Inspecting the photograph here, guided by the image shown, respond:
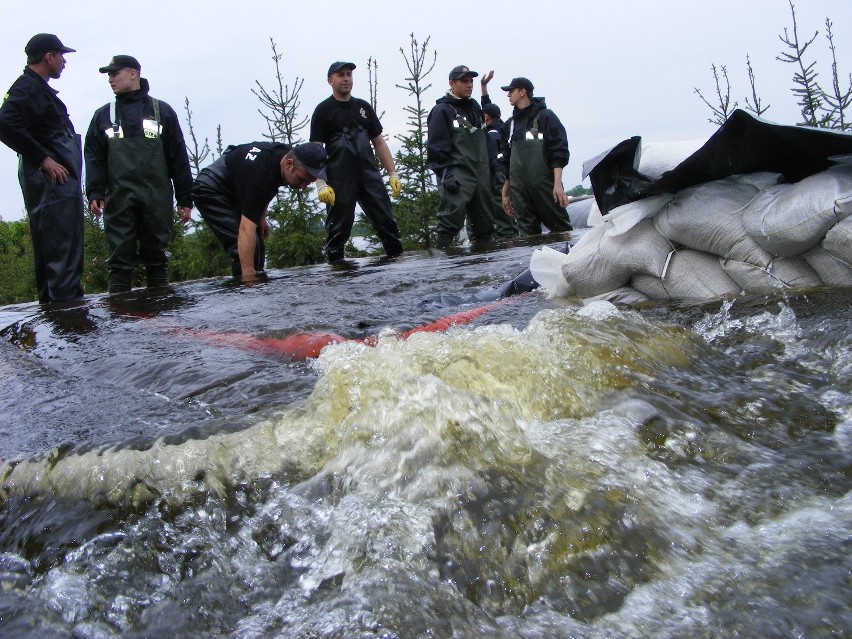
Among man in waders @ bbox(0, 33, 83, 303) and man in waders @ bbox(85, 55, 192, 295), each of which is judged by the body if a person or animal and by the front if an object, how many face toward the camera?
1

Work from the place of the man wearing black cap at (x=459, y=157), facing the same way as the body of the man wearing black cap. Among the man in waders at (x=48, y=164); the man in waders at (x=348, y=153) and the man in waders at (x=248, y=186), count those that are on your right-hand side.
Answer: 3

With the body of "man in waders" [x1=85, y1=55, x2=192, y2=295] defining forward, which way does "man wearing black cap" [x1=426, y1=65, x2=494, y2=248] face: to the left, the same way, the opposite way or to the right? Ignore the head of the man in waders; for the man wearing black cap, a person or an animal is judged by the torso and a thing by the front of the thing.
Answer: the same way

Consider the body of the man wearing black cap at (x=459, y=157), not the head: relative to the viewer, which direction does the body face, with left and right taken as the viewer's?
facing the viewer and to the right of the viewer

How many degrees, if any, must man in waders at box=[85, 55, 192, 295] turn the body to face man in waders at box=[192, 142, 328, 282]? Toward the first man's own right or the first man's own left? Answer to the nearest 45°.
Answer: approximately 45° to the first man's own left

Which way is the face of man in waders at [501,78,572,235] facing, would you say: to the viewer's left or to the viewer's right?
to the viewer's left

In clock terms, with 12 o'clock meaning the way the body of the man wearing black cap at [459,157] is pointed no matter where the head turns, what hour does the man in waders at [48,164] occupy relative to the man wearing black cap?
The man in waders is roughly at 3 o'clock from the man wearing black cap.

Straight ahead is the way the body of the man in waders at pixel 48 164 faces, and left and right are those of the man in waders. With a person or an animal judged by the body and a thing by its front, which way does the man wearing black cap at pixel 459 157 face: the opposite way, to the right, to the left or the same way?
to the right

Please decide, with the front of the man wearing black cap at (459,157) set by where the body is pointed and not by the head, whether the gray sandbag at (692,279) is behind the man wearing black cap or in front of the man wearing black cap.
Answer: in front

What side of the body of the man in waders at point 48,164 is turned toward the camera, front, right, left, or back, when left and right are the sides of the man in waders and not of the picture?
right

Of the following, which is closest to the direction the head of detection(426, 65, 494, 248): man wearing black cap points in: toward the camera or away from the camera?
toward the camera

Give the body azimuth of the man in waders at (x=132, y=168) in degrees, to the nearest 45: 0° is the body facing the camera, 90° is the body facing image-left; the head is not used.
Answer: approximately 0°

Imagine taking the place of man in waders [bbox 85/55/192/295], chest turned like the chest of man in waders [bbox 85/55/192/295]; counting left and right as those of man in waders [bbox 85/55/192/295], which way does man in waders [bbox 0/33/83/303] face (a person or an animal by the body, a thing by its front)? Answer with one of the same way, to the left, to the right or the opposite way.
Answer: to the left

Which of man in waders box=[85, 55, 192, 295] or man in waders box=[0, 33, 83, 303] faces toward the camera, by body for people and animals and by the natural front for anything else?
man in waders box=[85, 55, 192, 295]

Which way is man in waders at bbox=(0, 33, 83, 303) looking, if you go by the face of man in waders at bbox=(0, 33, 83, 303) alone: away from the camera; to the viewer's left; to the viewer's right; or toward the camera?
to the viewer's right
